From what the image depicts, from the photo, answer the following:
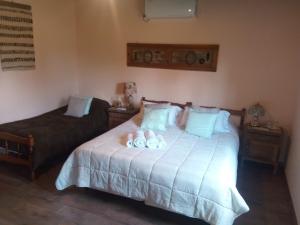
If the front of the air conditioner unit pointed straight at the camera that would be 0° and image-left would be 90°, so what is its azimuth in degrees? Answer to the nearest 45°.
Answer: approximately 0°

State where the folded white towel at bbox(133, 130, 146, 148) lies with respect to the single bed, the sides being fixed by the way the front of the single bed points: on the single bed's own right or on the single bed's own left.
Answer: on the single bed's own left

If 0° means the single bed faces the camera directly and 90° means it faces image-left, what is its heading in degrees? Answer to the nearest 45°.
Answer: approximately 45°
